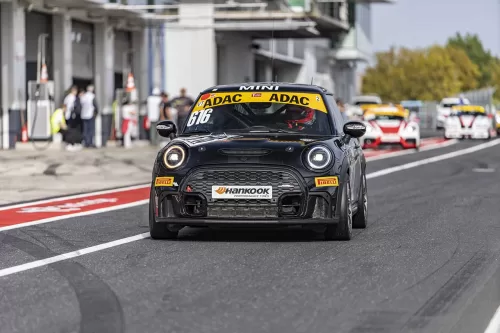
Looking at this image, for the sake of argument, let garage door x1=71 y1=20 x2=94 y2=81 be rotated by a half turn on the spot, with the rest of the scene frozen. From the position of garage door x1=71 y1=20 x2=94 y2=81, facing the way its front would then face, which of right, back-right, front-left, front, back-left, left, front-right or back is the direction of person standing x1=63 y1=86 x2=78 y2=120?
back-left

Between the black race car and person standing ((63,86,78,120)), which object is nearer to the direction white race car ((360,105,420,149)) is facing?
the black race car

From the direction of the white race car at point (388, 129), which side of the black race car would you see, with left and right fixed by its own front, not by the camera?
back

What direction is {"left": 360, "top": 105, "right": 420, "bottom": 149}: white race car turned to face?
toward the camera

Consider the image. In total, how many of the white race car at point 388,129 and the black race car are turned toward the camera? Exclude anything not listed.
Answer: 2

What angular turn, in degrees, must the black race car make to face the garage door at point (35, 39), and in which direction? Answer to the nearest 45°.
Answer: approximately 180°

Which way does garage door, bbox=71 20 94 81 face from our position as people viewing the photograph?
facing the viewer and to the right of the viewer

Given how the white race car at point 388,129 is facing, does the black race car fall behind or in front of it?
in front

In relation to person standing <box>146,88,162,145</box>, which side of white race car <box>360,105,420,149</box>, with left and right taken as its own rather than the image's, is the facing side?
right

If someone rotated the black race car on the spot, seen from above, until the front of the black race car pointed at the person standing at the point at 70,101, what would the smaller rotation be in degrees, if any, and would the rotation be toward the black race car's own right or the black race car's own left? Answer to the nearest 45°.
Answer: approximately 180°

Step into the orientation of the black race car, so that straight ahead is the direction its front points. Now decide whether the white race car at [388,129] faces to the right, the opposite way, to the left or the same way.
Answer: the same way

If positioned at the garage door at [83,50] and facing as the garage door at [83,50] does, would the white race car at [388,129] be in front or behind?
in front

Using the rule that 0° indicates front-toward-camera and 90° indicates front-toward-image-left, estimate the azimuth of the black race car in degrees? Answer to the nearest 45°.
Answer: approximately 0°

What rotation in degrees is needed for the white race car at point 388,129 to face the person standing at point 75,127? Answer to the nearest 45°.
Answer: approximately 45° to its right

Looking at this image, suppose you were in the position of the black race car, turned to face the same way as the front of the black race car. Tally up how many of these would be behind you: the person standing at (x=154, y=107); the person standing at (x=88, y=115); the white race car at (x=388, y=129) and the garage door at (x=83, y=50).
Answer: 4

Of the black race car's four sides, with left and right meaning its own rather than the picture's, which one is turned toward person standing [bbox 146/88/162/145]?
back

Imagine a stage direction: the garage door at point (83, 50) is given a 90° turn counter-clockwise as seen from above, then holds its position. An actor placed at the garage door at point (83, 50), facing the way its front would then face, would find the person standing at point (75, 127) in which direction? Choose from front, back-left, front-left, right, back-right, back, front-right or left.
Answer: back-right
